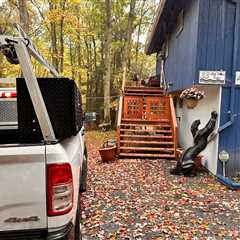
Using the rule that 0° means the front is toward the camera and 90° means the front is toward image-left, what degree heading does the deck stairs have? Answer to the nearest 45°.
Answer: approximately 0°

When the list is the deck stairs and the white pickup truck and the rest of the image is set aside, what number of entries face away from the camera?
1

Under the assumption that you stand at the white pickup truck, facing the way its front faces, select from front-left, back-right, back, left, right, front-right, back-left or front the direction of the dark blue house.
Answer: front-right

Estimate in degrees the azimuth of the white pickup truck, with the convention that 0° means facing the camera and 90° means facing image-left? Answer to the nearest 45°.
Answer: approximately 180°

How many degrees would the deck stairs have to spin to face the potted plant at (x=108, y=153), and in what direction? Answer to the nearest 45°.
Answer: approximately 45° to its right

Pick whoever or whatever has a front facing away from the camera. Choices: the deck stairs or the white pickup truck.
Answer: the white pickup truck
